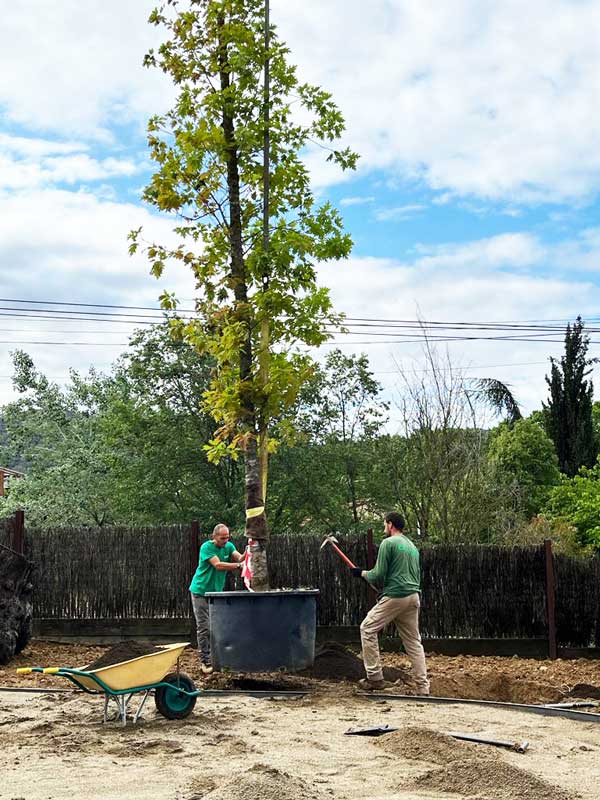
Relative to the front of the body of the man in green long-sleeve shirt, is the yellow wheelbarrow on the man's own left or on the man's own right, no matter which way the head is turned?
on the man's own left

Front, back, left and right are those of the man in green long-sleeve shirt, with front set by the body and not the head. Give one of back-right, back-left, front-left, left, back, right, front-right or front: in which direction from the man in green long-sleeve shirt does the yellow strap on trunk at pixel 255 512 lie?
front

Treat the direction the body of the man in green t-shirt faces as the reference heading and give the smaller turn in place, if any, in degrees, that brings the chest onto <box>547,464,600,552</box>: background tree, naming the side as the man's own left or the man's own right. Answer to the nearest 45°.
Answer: approximately 90° to the man's own left

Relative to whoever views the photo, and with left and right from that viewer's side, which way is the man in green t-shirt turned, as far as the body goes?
facing the viewer and to the right of the viewer

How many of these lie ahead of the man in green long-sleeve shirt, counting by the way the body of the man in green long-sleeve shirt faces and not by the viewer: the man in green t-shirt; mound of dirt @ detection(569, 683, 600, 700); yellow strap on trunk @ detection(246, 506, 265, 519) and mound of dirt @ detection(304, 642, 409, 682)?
3

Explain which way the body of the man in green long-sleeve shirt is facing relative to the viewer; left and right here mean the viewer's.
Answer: facing away from the viewer and to the left of the viewer

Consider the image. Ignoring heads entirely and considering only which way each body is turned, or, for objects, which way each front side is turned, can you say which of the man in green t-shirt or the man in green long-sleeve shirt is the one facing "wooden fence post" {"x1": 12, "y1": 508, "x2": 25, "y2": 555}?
the man in green long-sleeve shirt

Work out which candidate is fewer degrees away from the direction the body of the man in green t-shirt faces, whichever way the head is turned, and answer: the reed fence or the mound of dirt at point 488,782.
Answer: the mound of dirt

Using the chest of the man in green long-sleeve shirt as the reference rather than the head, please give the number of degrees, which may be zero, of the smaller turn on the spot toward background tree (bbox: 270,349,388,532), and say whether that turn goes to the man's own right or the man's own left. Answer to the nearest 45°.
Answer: approximately 45° to the man's own right

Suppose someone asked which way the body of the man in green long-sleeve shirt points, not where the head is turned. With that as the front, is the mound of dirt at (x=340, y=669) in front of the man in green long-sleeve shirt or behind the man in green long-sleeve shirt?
in front

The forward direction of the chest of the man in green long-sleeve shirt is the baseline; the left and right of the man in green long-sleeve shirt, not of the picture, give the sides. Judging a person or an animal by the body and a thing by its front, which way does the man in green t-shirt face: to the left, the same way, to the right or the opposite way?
the opposite way
